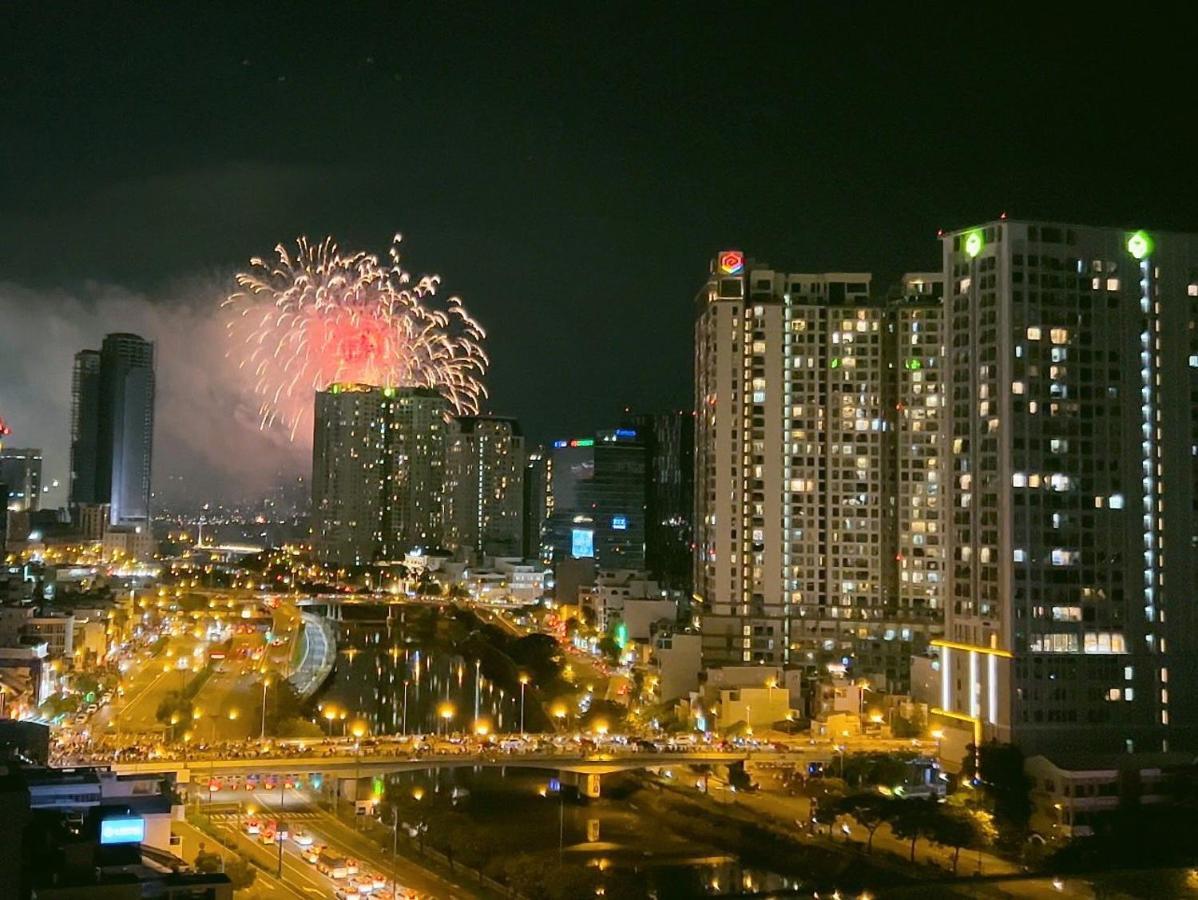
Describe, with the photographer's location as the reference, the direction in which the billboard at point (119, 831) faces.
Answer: facing the viewer

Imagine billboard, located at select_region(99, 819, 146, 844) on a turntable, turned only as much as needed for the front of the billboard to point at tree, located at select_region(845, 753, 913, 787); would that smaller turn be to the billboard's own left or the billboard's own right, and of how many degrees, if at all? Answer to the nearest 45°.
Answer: approximately 135° to the billboard's own left

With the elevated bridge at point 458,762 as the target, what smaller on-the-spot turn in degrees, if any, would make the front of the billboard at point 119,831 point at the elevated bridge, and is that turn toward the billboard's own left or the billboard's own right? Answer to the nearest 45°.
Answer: approximately 135° to the billboard's own left

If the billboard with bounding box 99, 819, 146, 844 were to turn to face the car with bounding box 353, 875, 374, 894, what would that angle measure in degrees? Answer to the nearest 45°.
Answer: approximately 135° to its left

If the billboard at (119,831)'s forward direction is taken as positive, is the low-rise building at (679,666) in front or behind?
behind

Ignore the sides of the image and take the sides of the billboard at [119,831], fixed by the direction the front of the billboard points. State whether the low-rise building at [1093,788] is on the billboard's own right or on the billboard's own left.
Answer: on the billboard's own left
